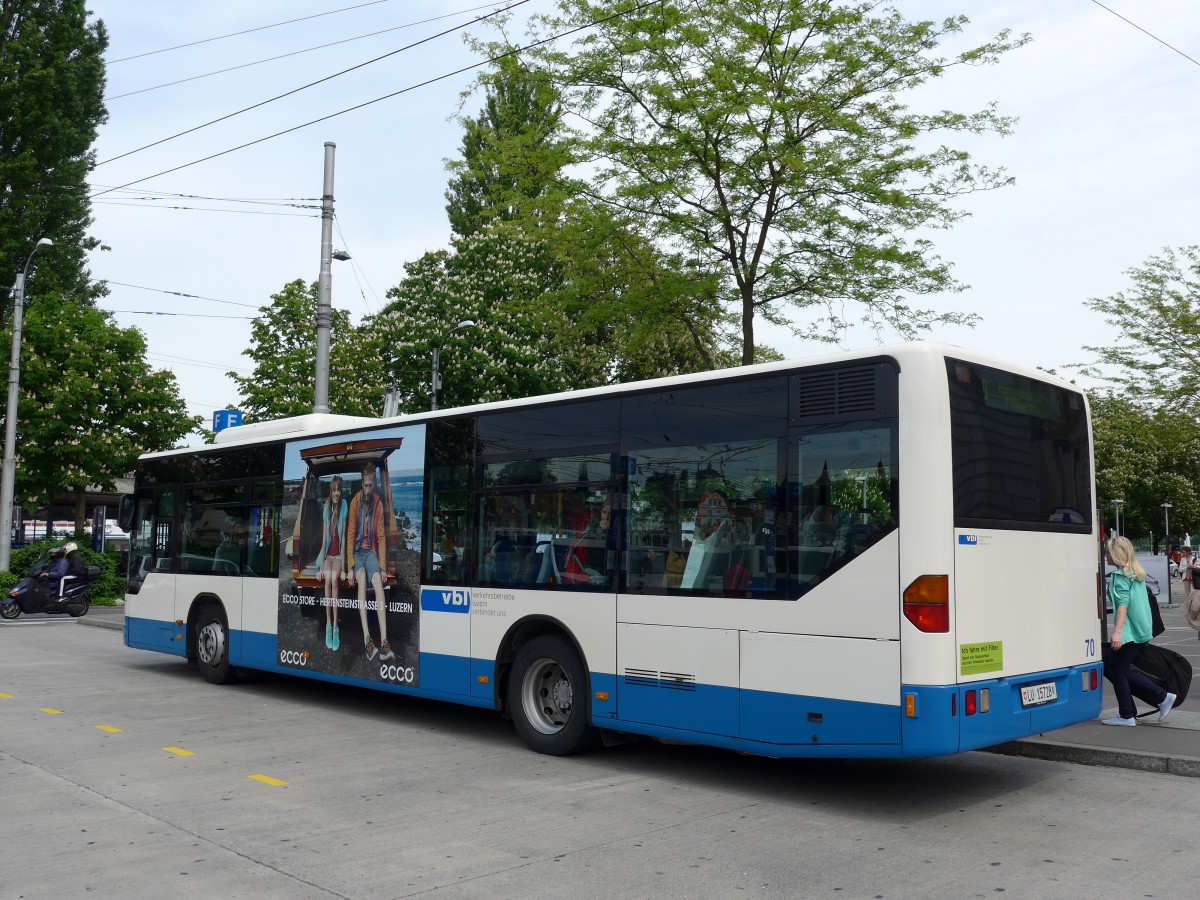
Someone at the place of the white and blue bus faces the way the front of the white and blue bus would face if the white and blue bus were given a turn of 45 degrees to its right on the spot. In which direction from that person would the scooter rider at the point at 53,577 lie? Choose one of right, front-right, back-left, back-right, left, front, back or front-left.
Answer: front-left

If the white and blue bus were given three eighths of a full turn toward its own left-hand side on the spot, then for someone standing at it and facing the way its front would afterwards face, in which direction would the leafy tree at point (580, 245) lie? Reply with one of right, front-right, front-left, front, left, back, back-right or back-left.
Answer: back

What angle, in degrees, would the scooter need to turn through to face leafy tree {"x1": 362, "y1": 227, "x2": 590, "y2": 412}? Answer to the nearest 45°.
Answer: approximately 135° to its right

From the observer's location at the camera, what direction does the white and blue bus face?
facing away from the viewer and to the left of the viewer

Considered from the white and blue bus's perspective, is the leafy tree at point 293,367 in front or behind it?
in front

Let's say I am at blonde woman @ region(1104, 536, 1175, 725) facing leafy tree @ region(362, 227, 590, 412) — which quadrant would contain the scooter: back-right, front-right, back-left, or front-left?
front-left

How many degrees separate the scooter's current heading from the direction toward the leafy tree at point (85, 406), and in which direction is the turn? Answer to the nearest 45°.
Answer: approximately 90° to its right

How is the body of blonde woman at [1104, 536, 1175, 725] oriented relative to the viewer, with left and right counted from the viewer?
facing to the left of the viewer

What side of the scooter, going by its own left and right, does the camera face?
left

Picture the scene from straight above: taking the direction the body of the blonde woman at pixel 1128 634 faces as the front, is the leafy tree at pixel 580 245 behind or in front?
in front

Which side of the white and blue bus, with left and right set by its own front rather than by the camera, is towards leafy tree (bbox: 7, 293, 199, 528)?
front

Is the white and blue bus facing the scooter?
yes

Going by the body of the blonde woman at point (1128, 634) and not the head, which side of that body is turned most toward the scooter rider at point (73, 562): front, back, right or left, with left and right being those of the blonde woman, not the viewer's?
front

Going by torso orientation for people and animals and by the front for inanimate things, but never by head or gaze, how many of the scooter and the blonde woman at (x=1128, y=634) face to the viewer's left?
2

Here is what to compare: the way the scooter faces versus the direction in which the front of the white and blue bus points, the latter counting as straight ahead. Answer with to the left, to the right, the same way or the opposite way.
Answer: to the left
